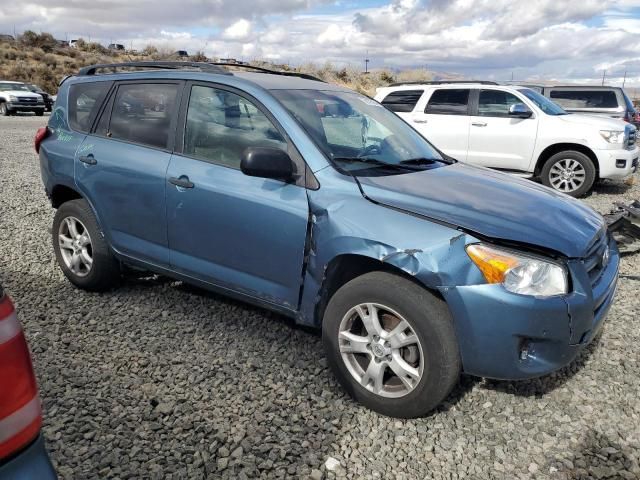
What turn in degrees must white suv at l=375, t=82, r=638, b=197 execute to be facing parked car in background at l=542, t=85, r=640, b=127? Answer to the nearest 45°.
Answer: approximately 90° to its left

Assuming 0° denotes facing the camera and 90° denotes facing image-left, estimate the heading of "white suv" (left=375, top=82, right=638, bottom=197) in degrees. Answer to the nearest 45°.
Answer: approximately 270°

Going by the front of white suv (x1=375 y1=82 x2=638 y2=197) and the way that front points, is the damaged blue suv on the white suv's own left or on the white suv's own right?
on the white suv's own right

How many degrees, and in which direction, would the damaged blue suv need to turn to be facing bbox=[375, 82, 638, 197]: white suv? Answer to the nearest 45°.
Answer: approximately 90° to its left

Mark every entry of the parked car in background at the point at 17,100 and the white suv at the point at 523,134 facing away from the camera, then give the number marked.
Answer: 0

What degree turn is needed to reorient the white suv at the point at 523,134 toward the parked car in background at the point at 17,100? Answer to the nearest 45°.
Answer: approximately 135° to its left

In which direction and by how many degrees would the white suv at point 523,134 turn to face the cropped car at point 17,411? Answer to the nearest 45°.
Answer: approximately 90° to its right

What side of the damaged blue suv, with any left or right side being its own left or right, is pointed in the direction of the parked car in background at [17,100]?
back

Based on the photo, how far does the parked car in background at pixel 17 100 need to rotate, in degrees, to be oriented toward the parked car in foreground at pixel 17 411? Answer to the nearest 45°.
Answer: approximately 45° to its right

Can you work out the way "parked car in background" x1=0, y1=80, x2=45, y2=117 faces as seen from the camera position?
facing the viewer and to the right of the viewer

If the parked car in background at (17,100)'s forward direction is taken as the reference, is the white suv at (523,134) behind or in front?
in front
